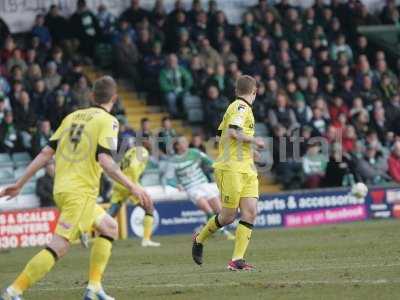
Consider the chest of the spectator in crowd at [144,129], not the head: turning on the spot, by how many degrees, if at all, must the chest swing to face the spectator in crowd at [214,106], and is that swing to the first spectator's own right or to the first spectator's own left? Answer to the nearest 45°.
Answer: approximately 135° to the first spectator's own left

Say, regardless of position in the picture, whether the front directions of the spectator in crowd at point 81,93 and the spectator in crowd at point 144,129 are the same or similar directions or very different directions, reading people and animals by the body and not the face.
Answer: same or similar directions

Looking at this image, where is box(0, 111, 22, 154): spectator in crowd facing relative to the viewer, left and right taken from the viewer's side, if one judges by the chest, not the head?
facing the viewer

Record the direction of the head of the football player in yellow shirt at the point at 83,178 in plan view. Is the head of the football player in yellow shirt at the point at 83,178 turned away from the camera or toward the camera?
away from the camera

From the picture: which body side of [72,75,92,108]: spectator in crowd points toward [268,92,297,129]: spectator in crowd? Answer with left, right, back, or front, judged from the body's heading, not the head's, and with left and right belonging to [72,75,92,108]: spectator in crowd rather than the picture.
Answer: left

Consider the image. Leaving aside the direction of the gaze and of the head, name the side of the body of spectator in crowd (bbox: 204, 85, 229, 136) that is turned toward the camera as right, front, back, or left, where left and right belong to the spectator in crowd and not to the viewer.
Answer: front

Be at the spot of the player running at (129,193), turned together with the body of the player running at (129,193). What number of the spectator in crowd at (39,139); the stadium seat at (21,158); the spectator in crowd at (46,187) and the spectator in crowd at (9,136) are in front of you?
0

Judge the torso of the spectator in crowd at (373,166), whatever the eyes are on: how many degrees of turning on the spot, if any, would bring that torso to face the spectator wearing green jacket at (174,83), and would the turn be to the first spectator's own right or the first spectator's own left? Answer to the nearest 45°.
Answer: approximately 90° to the first spectator's own right

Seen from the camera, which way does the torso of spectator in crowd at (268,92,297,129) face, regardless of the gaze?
toward the camera

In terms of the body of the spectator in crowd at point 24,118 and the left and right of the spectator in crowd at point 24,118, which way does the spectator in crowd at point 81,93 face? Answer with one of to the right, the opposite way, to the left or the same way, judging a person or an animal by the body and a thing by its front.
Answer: the same way

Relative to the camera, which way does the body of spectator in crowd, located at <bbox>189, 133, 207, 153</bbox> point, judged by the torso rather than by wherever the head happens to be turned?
toward the camera

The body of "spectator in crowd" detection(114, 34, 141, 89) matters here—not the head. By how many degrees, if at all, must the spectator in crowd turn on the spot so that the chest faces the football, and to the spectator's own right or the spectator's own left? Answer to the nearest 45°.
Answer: approximately 45° to the spectator's own left

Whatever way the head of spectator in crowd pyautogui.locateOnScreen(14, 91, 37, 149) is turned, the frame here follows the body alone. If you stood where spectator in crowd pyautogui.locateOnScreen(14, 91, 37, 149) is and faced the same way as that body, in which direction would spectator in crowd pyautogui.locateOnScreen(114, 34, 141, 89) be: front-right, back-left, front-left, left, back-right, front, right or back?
back-left
